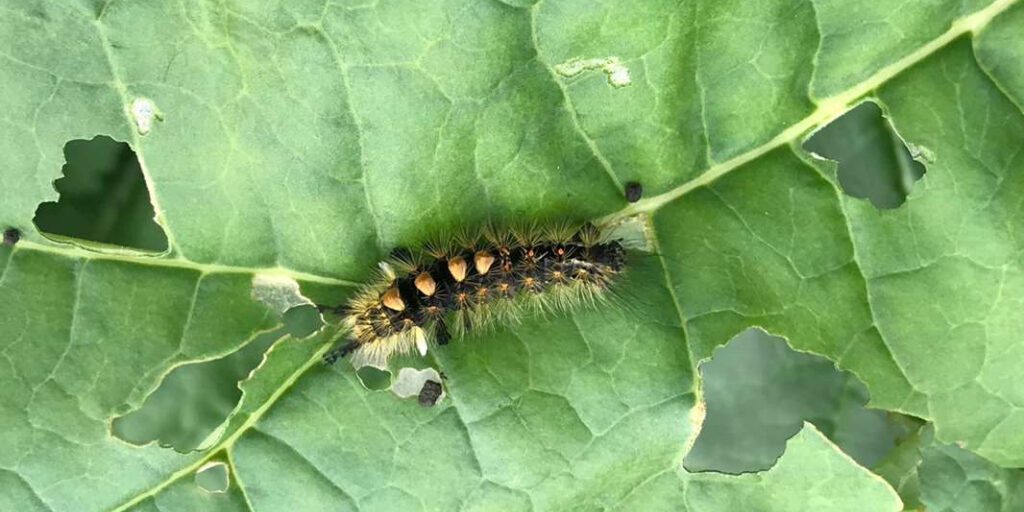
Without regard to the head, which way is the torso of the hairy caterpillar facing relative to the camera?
to the viewer's left
